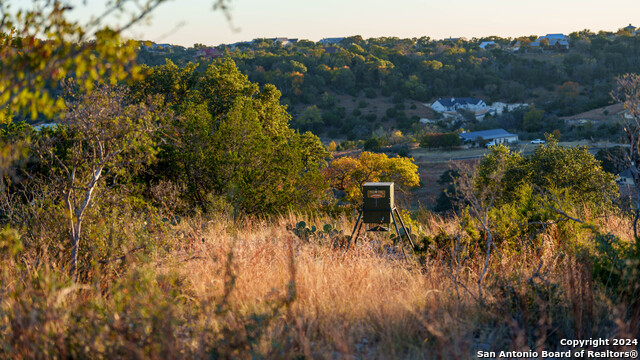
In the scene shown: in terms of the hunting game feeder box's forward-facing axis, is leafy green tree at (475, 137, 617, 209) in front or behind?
behind

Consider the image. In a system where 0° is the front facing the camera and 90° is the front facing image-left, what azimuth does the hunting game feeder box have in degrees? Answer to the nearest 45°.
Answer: approximately 0°

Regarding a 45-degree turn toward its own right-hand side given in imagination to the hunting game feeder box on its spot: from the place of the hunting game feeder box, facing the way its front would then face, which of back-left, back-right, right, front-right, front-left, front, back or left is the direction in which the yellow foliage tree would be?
back-right

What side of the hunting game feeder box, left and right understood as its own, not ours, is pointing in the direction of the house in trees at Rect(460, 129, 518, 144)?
back
